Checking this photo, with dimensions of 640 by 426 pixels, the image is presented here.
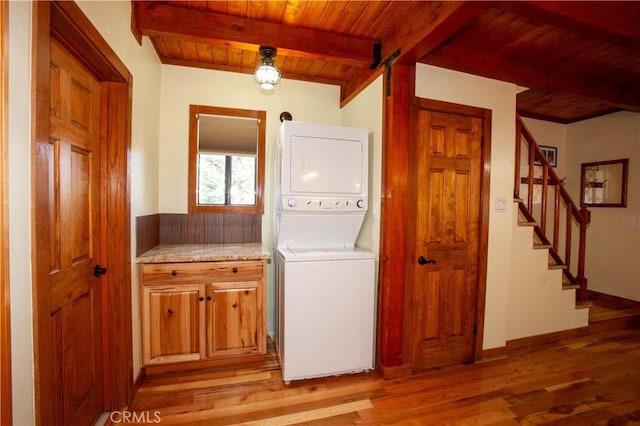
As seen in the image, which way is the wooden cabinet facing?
toward the camera

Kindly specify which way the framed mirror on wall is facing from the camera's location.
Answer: facing the viewer and to the left of the viewer

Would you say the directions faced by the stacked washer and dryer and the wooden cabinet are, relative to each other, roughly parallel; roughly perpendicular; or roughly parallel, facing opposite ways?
roughly parallel

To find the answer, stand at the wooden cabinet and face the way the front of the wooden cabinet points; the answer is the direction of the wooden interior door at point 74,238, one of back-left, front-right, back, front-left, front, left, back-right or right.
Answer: front-right

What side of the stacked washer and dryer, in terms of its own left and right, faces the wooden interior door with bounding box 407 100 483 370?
left

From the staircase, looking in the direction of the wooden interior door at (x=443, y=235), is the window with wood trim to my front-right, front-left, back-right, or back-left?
front-right

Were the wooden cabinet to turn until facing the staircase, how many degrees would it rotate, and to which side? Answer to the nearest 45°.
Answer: approximately 90° to its left

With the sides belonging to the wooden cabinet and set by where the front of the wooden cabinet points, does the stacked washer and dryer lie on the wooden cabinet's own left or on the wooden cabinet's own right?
on the wooden cabinet's own left

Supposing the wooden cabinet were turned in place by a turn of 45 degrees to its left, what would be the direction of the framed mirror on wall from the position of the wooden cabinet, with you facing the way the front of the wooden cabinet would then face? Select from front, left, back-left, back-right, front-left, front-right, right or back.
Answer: front-left

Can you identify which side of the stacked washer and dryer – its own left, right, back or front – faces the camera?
front

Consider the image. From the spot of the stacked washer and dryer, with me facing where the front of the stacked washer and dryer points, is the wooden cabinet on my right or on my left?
on my right

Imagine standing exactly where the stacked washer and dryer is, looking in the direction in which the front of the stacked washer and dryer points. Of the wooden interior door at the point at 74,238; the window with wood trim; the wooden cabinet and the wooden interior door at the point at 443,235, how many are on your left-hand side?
1

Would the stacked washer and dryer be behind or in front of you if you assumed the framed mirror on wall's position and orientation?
in front

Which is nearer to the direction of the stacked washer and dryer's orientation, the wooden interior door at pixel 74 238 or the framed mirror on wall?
the wooden interior door

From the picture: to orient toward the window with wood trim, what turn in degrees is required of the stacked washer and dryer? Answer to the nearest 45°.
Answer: approximately 135° to its right
